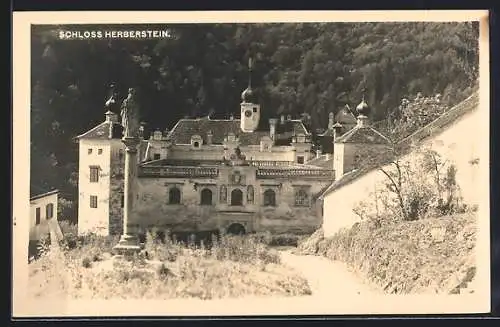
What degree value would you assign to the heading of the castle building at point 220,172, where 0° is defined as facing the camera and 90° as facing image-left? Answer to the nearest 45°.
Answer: approximately 0°
